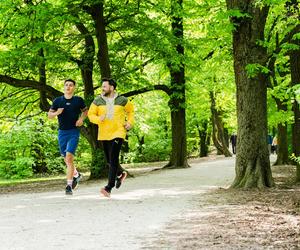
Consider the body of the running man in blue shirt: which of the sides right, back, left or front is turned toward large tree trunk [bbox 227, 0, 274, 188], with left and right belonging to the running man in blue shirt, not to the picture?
left

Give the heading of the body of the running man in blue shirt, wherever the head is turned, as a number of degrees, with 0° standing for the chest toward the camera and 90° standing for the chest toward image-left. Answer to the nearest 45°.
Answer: approximately 0°
